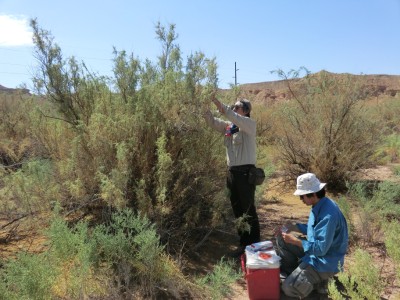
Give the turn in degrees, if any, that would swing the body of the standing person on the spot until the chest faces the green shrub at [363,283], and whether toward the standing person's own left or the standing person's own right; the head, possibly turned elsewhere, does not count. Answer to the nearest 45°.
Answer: approximately 90° to the standing person's own left

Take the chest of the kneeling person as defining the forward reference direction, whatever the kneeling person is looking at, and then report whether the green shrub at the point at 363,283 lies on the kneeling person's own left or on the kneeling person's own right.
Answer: on the kneeling person's own left

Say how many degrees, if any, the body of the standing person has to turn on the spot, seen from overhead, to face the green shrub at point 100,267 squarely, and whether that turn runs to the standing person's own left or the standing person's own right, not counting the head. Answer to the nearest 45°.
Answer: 0° — they already face it

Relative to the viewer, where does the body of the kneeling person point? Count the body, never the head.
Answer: to the viewer's left

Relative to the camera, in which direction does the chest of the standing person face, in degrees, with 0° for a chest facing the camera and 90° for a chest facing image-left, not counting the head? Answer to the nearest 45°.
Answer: approximately 45°

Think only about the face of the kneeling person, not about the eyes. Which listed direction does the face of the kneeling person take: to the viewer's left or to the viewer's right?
to the viewer's left

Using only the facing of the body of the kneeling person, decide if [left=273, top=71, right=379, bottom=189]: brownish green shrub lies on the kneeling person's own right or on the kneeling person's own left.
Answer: on the kneeling person's own right

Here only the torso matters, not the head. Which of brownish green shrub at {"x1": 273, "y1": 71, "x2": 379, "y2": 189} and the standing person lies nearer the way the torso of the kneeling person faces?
the standing person
